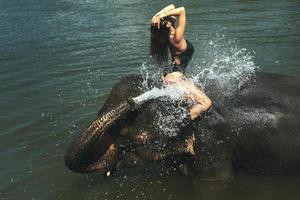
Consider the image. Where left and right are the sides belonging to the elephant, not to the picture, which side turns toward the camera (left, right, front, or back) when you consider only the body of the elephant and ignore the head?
left
